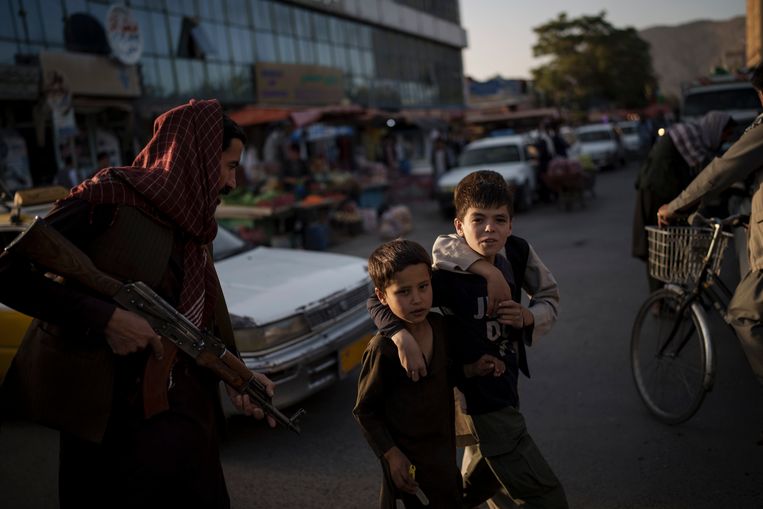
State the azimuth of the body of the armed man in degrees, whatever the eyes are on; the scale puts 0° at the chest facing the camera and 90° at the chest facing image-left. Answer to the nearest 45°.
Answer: approximately 270°

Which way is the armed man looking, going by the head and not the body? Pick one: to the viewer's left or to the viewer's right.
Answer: to the viewer's right

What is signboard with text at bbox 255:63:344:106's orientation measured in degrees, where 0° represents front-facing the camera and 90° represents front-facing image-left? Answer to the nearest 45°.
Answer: approximately 315°

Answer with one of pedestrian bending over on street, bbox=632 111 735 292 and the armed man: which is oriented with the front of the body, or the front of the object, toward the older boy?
the armed man

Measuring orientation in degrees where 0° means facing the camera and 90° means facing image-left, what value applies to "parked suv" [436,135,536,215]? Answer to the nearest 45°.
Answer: approximately 45°

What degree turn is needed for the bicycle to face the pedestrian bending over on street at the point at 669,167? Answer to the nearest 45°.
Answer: approximately 135° to its right

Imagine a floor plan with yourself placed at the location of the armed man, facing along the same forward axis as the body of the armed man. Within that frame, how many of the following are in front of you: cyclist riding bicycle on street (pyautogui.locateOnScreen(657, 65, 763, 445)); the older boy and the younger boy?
3

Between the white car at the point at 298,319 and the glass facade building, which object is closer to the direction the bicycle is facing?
the white car

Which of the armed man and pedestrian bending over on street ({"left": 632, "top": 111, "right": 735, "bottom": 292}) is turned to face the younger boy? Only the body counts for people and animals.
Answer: the armed man

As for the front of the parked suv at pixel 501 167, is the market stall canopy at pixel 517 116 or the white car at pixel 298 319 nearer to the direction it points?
the white car
